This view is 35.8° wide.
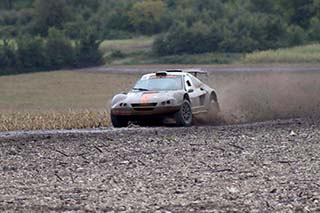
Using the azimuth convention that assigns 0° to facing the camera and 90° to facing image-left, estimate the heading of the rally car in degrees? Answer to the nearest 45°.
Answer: approximately 45°
